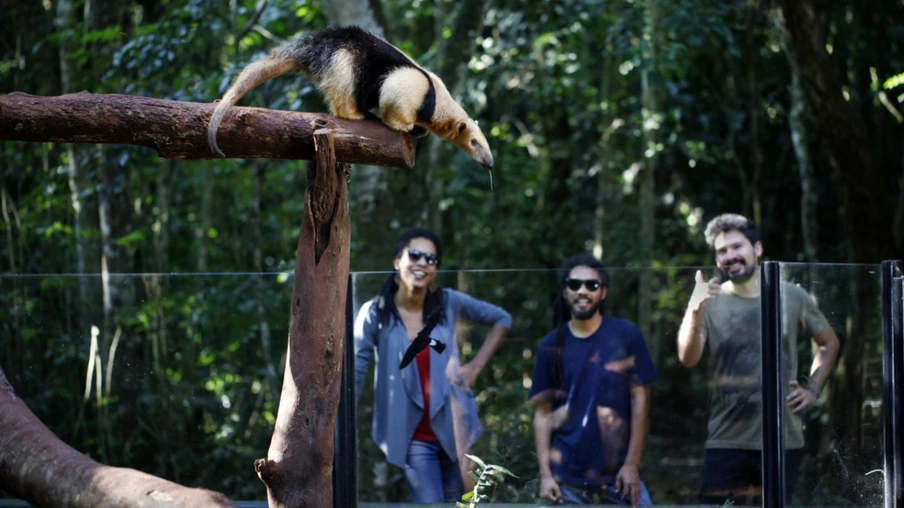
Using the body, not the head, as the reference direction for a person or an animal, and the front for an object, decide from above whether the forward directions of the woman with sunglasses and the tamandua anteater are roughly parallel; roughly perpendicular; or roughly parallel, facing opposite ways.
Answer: roughly perpendicular

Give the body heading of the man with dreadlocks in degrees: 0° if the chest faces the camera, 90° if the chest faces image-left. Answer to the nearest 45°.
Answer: approximately 0°

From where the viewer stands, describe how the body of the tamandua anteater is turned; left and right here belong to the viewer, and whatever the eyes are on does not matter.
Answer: facing to the right of the viewer

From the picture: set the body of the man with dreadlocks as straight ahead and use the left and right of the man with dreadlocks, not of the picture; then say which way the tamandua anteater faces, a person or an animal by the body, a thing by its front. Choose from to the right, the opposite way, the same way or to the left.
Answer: to the left

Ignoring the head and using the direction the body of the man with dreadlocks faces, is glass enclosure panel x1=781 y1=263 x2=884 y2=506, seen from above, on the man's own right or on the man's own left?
on the man's own left
